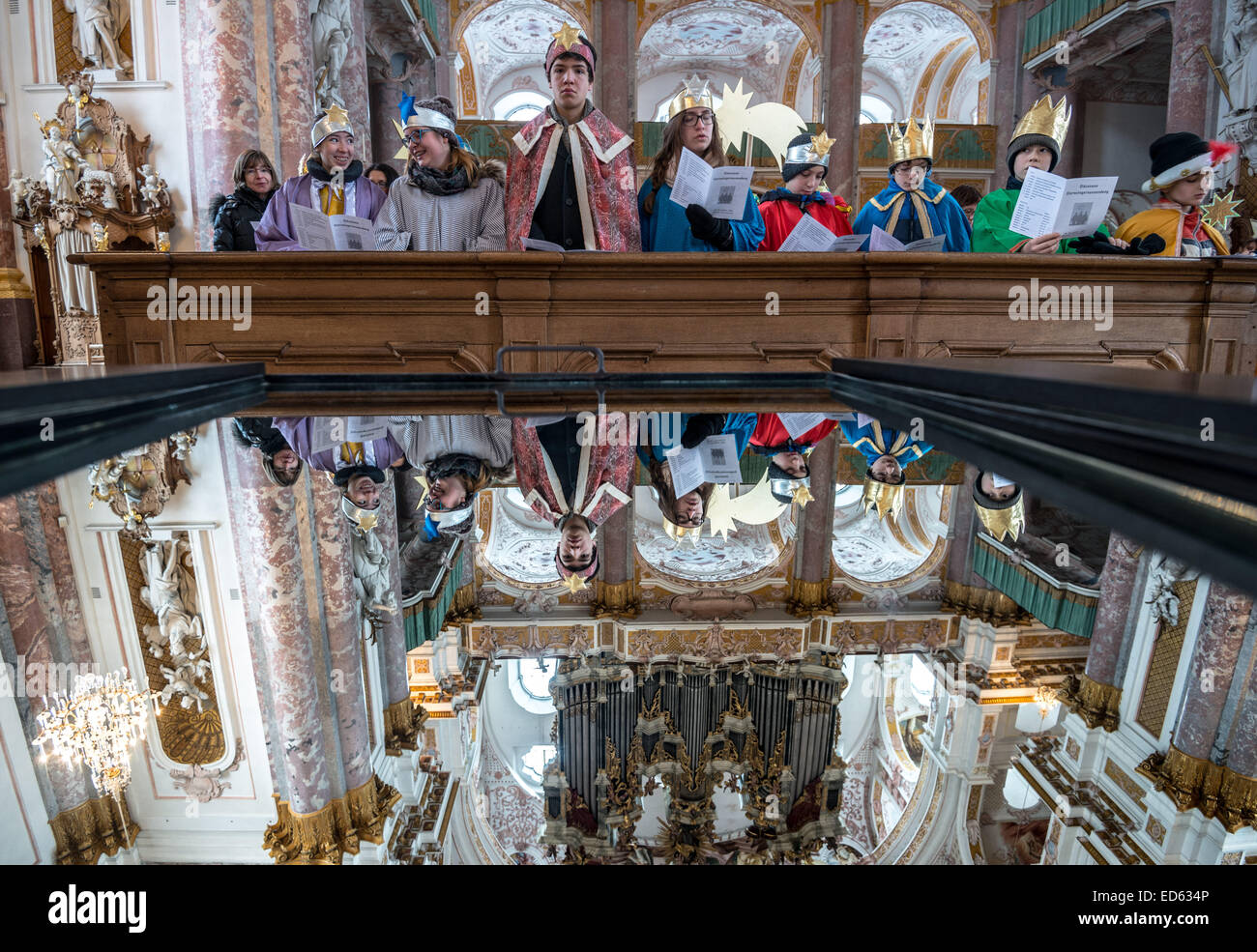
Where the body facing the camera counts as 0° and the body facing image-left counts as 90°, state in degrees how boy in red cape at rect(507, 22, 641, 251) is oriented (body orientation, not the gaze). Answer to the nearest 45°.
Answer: approximately 0°

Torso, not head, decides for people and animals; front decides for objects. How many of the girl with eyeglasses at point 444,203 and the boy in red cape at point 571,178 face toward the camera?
2

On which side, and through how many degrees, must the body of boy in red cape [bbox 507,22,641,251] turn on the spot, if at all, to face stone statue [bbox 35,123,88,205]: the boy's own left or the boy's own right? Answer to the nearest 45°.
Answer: approximately 90° to the boy's own right

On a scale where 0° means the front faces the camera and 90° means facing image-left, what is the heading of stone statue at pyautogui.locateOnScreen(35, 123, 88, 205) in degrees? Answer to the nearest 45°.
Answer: approximately 315°

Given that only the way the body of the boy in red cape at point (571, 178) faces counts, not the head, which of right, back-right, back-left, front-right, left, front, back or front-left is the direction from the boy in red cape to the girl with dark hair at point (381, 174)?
back-right

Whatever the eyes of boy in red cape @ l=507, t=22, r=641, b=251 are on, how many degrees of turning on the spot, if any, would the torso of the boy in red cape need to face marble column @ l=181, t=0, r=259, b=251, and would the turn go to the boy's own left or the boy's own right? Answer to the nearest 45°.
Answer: approximately 90° to the boy's own right
